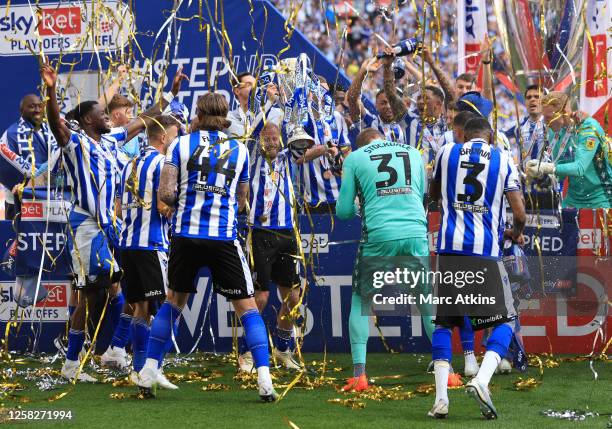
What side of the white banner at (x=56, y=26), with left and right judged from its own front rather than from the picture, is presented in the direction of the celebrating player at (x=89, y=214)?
front

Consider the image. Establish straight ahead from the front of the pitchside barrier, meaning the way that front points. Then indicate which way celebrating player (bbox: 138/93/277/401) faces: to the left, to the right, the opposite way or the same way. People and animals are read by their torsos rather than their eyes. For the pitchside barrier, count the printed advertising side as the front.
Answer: the opposite way

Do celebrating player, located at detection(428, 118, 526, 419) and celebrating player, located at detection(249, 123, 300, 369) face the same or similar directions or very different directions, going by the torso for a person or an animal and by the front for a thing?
very different directions

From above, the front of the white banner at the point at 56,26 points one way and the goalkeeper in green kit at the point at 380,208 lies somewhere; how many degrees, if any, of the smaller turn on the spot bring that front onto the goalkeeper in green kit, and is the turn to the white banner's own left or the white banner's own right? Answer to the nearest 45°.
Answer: approximately 45° to the white banner's own left

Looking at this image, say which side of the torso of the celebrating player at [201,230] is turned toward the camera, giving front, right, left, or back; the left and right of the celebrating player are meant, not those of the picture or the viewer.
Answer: back

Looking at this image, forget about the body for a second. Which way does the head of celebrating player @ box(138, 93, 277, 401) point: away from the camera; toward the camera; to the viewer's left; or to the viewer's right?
away from the camera

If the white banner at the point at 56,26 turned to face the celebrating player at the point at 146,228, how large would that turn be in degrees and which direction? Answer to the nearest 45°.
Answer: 0° — it already faces them

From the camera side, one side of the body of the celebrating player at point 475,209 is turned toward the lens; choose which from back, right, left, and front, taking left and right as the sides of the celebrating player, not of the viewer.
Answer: back

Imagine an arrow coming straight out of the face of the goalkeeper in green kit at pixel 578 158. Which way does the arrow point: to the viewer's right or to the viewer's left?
to the viewer's left

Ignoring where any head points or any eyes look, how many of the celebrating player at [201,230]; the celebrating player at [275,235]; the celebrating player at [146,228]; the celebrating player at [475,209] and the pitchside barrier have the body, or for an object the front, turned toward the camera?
2

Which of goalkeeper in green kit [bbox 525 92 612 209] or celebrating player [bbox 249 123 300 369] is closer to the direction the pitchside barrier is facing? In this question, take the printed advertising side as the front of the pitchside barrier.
the celebrating player

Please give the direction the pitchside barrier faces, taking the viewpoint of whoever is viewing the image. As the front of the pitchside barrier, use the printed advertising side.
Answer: facing the viewer

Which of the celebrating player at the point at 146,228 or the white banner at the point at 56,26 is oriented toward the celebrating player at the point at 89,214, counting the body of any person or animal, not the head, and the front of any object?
the white banner

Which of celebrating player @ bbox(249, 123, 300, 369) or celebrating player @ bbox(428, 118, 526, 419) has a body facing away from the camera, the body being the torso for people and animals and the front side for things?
celebrating player @ bbox(428, 118, 526, 419)

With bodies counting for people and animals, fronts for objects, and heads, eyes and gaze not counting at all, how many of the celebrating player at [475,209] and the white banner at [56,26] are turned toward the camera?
1

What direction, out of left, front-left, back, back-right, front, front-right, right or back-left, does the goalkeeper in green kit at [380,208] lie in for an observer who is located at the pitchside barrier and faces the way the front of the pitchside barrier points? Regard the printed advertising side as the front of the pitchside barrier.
front

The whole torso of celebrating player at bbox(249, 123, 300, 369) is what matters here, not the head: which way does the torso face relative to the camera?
toward the camera

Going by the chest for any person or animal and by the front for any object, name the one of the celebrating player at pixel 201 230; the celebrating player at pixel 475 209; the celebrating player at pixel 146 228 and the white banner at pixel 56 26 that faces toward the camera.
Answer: the white banner

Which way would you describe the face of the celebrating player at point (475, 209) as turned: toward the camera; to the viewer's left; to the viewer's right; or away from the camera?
away from the camera
